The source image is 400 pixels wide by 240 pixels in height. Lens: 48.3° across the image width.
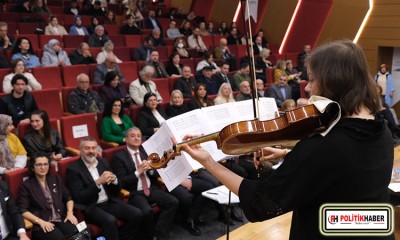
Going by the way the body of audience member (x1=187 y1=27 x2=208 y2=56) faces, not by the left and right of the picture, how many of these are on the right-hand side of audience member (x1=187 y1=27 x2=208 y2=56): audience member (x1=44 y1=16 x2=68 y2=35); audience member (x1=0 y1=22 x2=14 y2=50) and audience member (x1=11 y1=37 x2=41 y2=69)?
3

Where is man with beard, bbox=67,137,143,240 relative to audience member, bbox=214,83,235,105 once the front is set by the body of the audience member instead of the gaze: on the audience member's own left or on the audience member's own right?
on the audience member's own right

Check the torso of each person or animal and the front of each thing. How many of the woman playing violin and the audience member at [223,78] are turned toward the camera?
1

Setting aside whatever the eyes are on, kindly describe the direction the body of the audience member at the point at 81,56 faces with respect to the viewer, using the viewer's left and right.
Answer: facing the viewer and to the right of the viewer

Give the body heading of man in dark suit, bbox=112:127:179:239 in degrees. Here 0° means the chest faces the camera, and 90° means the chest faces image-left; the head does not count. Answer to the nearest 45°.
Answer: approximately 315°

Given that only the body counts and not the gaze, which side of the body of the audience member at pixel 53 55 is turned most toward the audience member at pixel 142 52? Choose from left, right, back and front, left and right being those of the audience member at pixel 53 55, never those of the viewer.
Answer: left

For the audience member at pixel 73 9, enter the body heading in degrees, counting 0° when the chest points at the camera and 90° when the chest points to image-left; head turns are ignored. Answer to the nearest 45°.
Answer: approximately 315°
